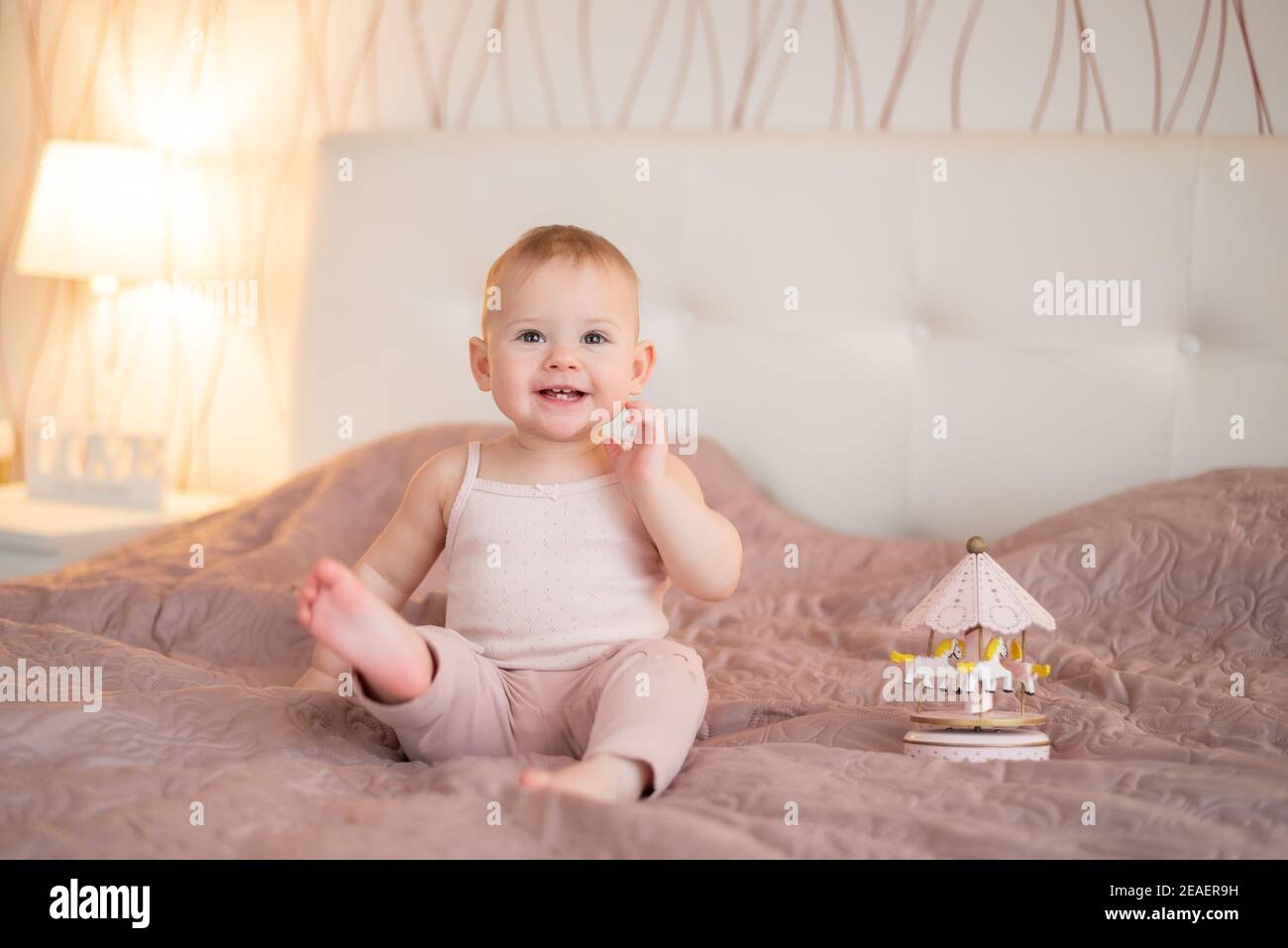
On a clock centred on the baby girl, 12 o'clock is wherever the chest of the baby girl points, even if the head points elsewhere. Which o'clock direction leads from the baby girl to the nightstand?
The nightstand is roughly at 5 o'clock from the baby girl.

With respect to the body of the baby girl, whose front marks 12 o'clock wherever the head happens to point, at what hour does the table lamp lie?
The table lamp is roughly at 5 o'clock from the baby girl.

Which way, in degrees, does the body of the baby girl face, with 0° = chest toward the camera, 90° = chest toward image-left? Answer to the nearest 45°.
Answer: approximately 0°
